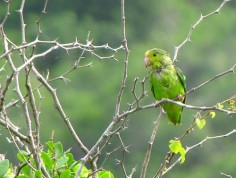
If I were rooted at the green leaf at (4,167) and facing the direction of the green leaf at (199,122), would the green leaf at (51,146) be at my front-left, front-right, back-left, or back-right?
front-left

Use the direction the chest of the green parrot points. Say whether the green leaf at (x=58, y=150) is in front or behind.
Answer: in front

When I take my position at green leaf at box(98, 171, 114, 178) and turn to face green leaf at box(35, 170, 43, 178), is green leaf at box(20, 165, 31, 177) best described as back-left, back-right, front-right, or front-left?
front-right

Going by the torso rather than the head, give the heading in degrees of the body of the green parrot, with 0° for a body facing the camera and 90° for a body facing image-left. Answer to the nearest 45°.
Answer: approximately 45°

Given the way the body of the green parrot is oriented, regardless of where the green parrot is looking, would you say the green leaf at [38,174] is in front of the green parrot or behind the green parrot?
in front

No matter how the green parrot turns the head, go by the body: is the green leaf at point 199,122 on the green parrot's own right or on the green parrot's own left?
on the green parrot's own left

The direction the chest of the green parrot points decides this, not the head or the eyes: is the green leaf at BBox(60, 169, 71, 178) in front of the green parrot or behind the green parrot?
in front
